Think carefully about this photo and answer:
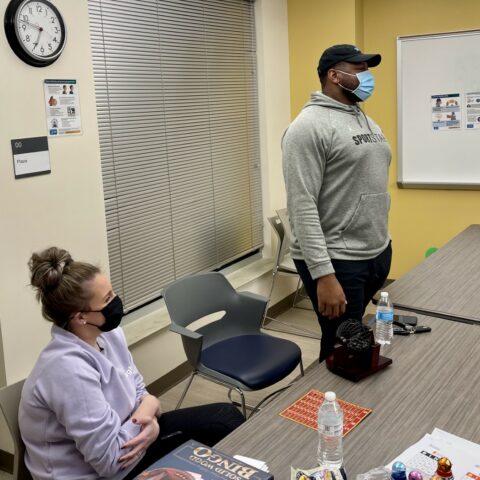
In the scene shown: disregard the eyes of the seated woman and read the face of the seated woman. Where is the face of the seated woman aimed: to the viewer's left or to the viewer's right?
to the viewer's right

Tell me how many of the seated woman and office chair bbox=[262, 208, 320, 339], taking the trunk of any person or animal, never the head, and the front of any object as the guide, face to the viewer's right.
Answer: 2

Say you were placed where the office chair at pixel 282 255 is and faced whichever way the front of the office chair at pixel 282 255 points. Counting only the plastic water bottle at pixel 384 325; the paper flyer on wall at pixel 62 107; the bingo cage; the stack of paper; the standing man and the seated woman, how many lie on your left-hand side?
0

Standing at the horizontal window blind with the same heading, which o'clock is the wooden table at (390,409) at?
The wooden table is roughly at 1 o'clock from the horizontal window blind.

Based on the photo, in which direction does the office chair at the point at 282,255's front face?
to the viewer's right

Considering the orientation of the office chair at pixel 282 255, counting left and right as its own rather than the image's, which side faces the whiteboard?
front

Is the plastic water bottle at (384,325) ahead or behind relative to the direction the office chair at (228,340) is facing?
ahead

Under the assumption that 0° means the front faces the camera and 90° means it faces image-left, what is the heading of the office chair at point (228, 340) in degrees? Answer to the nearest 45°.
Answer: approximately 315°

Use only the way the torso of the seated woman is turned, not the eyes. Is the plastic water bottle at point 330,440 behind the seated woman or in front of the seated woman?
in front

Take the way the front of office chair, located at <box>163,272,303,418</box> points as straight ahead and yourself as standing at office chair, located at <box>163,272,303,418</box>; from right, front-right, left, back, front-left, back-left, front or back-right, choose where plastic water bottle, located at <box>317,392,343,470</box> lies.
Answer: front-right

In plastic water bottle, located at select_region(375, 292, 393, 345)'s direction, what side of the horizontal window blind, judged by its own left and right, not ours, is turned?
front

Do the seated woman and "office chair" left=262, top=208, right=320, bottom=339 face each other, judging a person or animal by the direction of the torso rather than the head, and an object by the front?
no

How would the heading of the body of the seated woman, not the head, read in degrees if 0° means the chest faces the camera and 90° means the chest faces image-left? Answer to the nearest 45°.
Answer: approximately 270°

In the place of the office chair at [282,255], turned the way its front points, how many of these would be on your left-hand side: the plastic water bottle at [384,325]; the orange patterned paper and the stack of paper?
0
